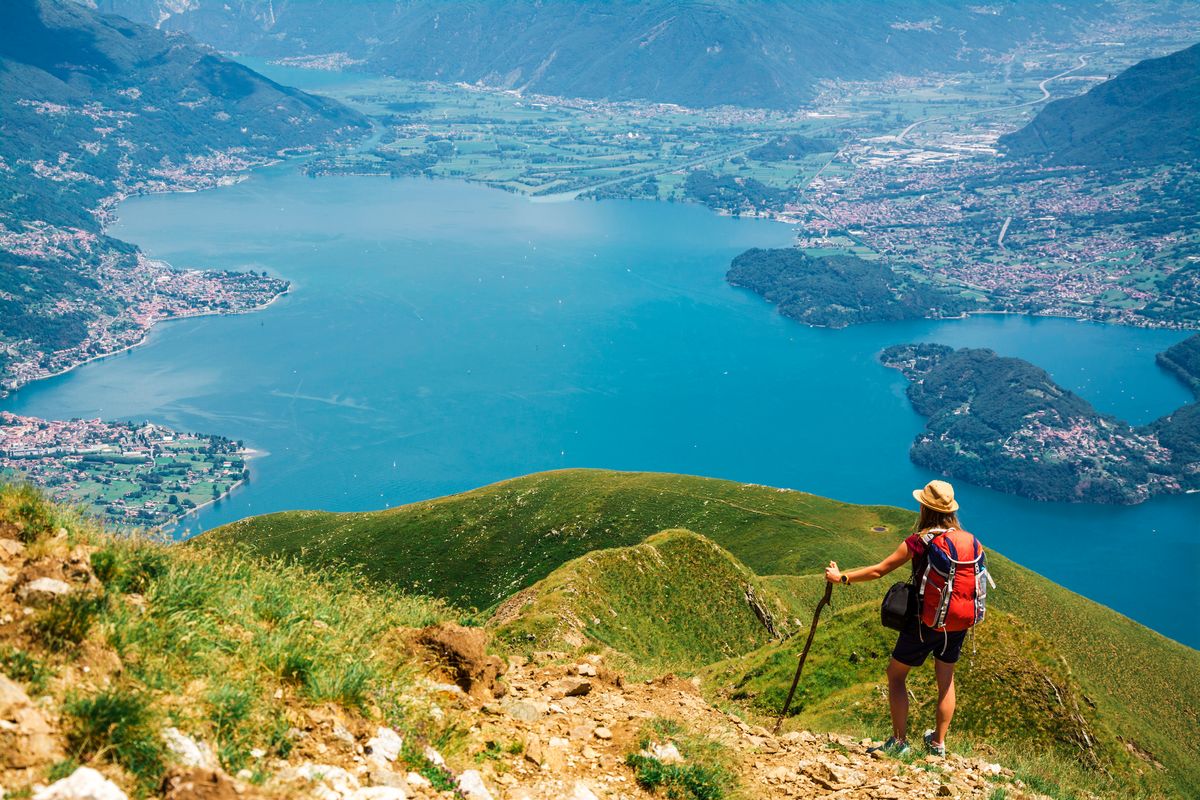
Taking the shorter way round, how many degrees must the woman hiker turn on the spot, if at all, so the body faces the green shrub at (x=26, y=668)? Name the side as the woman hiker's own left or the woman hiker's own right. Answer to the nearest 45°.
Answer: approximately 90° to the woman hiker's own left

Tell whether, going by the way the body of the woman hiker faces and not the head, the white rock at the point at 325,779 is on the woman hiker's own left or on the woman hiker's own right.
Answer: on the woman hiker's own left

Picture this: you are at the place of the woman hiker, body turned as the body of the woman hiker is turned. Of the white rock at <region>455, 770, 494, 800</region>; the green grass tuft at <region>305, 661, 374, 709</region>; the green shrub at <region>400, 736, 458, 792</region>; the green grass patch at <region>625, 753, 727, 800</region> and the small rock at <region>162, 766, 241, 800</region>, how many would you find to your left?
5

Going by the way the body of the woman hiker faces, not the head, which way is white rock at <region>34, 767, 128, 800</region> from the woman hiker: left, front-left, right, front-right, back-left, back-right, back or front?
left

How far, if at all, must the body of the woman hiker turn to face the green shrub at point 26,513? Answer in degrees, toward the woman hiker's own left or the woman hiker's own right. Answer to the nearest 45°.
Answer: approximately 90° to the woman hiker's own left

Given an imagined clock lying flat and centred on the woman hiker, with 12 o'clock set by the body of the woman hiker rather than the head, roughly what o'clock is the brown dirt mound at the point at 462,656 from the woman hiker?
The brown dirt mound is roughly at 10 o'clock from the woman hiker.

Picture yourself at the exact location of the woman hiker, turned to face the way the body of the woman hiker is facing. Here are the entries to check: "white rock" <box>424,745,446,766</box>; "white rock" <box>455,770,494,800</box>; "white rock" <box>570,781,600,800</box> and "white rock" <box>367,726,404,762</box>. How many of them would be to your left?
4

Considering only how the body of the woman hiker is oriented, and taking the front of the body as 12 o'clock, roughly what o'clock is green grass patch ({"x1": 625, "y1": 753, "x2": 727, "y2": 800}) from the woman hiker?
The green grass patch is roughly at 9 o'clock from the woman hiker.

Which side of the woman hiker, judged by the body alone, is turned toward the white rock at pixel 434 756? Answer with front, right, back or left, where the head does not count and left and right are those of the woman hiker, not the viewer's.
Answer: left

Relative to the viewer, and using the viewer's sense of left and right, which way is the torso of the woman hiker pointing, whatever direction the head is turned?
facing away from the viewer and to the left of the viewer

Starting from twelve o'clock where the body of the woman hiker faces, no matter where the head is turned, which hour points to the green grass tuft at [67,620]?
The green grass tuft is roughly at 9 o'clock from the woman hiker.

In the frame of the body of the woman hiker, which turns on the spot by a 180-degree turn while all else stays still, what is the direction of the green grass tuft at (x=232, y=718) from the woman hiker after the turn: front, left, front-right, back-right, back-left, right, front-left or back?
right

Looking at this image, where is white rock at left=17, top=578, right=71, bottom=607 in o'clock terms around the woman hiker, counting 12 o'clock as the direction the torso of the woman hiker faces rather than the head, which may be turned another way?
The white rock is roughly at 9 o'clock from the woman hiker.

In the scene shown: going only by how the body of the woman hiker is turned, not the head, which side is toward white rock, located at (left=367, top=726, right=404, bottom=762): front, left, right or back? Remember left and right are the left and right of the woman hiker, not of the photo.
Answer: left

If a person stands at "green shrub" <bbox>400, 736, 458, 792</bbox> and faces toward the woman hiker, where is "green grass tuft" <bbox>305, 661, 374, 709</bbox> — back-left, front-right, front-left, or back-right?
back-left

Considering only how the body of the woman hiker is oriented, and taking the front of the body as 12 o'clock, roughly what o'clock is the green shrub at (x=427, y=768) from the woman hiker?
The green shrub is roughly at 9 o'clock from the woman hiker.

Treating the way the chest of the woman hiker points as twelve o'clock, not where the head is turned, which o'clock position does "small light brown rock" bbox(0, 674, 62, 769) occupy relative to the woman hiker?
The small light brown rock is roughly at 9 o'clock from the woman hiker.
